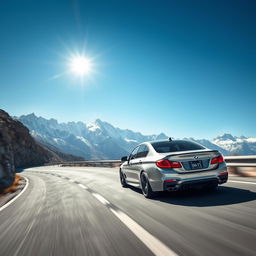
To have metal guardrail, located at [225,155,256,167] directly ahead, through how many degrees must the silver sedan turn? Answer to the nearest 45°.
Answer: approximately 90° to its right

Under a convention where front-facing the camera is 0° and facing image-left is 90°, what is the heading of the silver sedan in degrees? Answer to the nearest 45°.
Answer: approximately 135°
